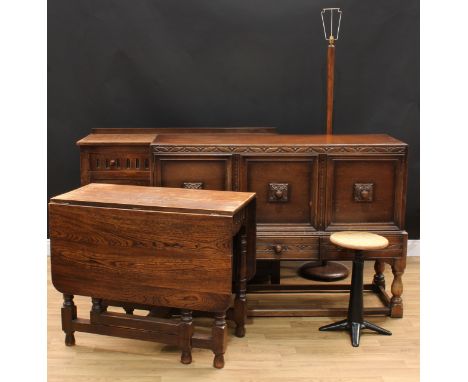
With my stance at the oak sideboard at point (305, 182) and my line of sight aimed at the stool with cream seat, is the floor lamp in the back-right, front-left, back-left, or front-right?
back-left

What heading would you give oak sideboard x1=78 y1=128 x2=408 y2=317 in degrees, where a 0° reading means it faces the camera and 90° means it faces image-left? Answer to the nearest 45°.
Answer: approximately 0°

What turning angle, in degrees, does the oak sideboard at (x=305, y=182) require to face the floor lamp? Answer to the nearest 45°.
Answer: approximately 180°

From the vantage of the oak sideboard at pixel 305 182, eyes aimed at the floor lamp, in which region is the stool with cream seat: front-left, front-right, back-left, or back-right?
back-right
